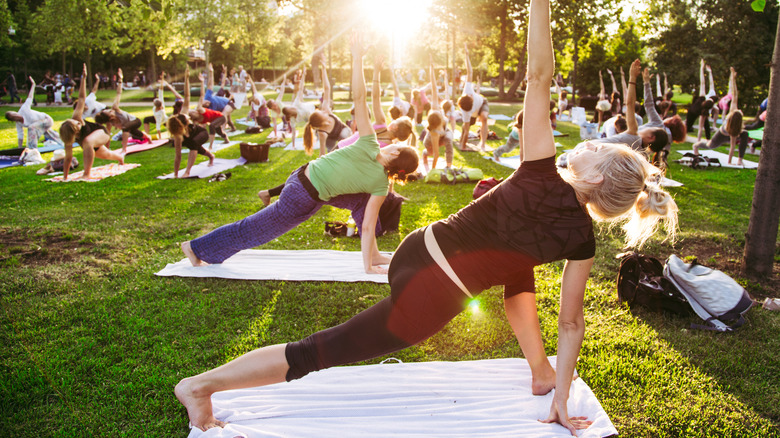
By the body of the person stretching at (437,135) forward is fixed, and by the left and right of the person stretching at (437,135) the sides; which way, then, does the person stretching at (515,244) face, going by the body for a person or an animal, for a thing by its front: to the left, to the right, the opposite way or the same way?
the opposite way

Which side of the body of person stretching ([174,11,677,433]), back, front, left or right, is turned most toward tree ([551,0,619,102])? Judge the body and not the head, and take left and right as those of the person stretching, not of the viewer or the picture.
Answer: front

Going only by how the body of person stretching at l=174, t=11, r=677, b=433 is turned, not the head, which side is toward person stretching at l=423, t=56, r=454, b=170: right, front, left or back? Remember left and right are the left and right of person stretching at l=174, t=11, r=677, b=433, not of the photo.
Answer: front

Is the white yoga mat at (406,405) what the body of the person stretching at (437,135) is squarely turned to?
yes

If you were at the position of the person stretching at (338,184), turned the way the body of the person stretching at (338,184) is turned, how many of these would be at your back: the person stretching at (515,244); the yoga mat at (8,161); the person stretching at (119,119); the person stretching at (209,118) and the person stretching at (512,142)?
1

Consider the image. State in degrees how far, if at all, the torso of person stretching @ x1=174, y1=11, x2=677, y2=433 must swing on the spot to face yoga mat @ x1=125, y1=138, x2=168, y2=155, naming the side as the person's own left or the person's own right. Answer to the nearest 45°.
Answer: approximately 45° to the person's own left

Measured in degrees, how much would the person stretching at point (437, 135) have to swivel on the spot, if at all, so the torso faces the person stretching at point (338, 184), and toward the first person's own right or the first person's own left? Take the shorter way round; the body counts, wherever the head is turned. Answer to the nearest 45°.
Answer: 0° — they already face them

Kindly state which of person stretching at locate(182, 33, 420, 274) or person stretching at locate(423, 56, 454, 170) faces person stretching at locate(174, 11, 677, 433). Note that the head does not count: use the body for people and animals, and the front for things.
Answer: person stretching at locate(423, 56, 454, 170)

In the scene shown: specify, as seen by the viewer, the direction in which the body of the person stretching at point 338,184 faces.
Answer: away from the camera

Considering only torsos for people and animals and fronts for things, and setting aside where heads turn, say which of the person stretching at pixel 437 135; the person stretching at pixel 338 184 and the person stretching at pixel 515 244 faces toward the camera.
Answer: the person stretching at pixel 437 135

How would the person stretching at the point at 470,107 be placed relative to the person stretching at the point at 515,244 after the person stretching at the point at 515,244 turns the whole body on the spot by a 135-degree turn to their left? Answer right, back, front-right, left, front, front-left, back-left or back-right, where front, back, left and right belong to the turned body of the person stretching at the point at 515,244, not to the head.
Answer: back-right

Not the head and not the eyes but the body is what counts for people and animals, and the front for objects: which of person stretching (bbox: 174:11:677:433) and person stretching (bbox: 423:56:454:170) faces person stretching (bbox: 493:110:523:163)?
person stretching (bbox: 174:11:677:433)

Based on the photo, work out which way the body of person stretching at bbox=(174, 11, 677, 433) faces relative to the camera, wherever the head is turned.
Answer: away from the camera

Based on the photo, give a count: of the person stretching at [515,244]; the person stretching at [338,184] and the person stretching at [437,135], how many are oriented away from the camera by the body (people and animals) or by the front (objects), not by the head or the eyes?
2
